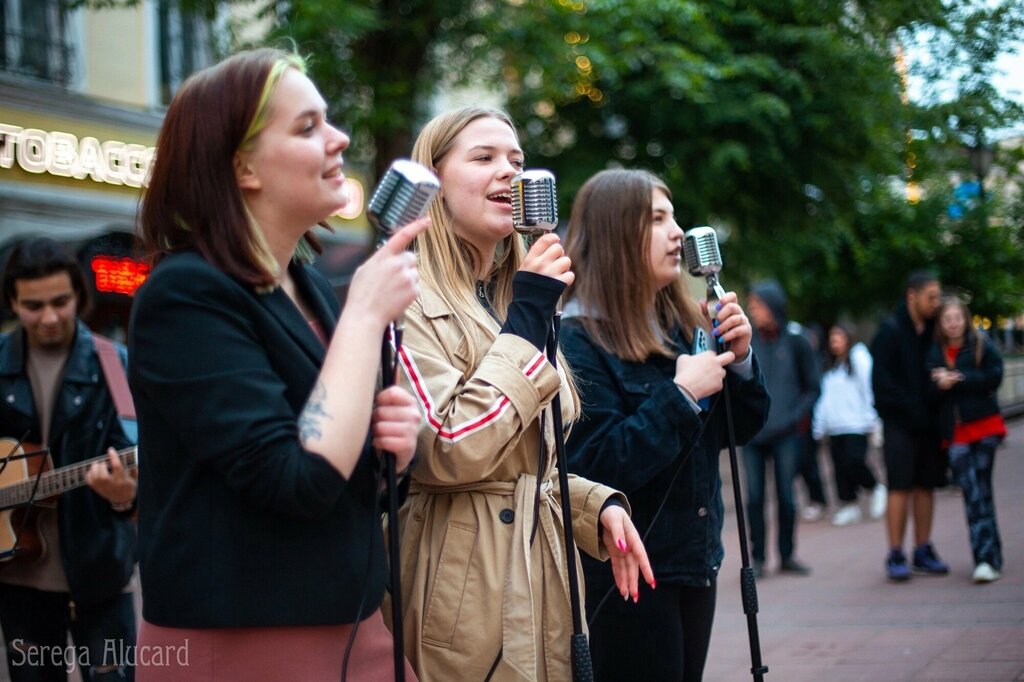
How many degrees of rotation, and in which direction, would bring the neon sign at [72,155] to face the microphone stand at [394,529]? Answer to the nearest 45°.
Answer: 0° — it already faces it

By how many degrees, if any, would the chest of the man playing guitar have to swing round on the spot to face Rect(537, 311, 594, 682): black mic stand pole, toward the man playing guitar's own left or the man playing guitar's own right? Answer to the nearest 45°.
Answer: approximately 45° to the man playing guitar's own left

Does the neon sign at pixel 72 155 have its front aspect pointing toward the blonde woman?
yes

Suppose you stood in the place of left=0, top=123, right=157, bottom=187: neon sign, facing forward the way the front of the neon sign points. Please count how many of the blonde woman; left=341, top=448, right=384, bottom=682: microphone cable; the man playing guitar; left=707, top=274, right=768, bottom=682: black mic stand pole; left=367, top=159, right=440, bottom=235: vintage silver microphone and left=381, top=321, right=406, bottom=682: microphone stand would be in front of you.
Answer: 6

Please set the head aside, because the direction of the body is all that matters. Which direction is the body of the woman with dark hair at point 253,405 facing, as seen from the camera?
to the viewer's right

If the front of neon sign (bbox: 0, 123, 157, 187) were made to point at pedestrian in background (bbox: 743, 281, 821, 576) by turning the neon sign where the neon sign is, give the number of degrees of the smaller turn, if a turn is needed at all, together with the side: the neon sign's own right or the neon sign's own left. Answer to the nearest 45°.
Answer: approximately 45° to the neon sign's own left

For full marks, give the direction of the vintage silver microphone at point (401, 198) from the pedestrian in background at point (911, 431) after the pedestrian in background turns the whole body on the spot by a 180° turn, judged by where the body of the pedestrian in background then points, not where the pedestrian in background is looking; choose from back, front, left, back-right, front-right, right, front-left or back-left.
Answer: back-left

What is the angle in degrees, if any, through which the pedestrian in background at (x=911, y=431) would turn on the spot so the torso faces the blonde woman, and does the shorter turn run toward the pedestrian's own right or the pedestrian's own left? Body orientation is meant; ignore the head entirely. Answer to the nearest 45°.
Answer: approximately 45° to the pedestrian's own right

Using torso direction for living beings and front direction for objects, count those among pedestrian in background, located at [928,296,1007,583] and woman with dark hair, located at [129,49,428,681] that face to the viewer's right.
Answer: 1

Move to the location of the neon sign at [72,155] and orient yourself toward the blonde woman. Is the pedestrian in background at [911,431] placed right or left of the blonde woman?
left

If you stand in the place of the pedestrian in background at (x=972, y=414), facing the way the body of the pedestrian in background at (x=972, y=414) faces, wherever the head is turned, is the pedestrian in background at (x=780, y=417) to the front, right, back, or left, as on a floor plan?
right

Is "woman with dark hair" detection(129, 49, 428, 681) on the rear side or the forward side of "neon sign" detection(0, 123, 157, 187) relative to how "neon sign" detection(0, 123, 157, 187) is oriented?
on the forward side

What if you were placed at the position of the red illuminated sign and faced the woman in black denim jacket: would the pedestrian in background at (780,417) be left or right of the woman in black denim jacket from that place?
left

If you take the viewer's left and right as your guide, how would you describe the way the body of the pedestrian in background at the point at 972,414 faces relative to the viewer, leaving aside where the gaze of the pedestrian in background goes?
facing the viewer and to the left of the viewer
